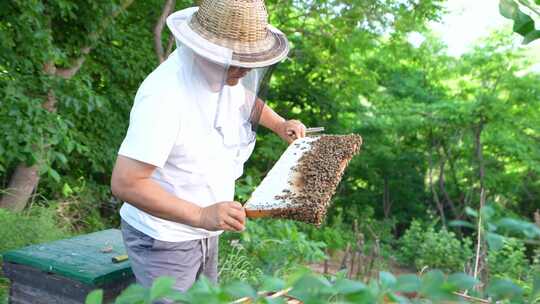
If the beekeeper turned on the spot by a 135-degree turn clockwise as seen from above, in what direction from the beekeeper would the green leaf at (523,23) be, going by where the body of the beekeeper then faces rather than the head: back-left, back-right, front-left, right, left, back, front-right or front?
back-left

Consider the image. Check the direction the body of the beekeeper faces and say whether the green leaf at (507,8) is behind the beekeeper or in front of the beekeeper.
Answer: in front

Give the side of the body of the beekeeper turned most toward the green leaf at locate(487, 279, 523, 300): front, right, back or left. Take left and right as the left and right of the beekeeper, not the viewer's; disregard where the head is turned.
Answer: front

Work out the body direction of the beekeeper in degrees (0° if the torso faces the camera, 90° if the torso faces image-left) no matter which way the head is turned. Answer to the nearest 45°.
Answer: approximately 315°

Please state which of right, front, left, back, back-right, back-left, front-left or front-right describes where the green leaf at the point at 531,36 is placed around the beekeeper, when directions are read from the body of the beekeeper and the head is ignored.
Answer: front

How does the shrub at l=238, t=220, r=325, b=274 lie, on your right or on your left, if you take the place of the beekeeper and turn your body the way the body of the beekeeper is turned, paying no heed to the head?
on your left
